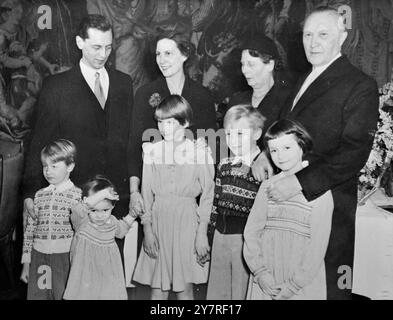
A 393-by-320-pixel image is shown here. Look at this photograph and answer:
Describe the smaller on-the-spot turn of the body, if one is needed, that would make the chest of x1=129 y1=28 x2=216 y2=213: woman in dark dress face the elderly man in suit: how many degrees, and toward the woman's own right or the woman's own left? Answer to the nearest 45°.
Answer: approximately 90° to the woman's own left

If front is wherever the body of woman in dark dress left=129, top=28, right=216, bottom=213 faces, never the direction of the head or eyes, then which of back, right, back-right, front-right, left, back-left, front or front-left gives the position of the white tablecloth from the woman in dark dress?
left

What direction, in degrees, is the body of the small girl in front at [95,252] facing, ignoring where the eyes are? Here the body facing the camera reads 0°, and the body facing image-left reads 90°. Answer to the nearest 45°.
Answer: approximately 0°

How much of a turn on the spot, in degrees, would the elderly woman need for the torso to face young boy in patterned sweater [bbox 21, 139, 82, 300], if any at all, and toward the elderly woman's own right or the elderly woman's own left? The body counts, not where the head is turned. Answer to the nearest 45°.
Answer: approximately 45° to the elderly woman's own right

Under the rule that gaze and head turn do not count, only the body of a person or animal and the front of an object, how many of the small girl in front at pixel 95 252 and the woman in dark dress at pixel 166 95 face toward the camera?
2

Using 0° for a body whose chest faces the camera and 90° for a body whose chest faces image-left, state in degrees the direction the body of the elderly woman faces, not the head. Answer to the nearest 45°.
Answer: approximately 45°

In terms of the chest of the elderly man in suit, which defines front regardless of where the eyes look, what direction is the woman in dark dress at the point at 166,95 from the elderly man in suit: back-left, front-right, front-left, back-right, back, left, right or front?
front-right
